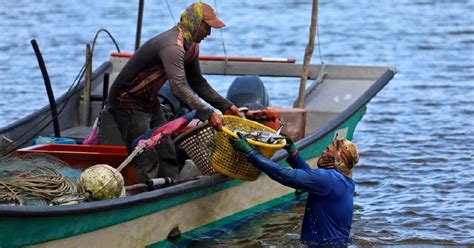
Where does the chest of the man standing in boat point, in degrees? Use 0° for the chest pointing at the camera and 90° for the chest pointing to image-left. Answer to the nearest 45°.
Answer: approximately 270°

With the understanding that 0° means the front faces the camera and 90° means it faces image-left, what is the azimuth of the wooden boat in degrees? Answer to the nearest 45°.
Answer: approximately 225°

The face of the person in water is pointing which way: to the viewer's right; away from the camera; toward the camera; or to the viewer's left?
to the viewer's left

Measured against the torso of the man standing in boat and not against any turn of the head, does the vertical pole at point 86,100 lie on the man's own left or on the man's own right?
on the man's own left

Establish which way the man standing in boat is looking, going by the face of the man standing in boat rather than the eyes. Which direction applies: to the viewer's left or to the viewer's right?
to the viewer's right

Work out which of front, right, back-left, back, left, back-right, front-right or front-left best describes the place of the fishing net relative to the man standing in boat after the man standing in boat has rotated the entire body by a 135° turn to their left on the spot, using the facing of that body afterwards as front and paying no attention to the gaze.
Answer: left

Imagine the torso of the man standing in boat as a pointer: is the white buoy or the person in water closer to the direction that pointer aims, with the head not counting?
the person in water

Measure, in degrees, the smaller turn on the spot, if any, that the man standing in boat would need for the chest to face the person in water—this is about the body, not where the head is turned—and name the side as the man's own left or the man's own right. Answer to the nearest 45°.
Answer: approximately 45° to the man's own right

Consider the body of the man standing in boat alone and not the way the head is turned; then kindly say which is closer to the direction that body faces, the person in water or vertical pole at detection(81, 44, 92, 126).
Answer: the person in water
